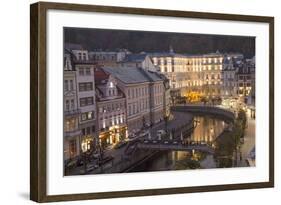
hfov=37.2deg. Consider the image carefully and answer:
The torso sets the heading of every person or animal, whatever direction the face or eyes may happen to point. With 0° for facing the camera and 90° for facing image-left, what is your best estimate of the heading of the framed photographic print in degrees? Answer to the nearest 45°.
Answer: approximately 315°
